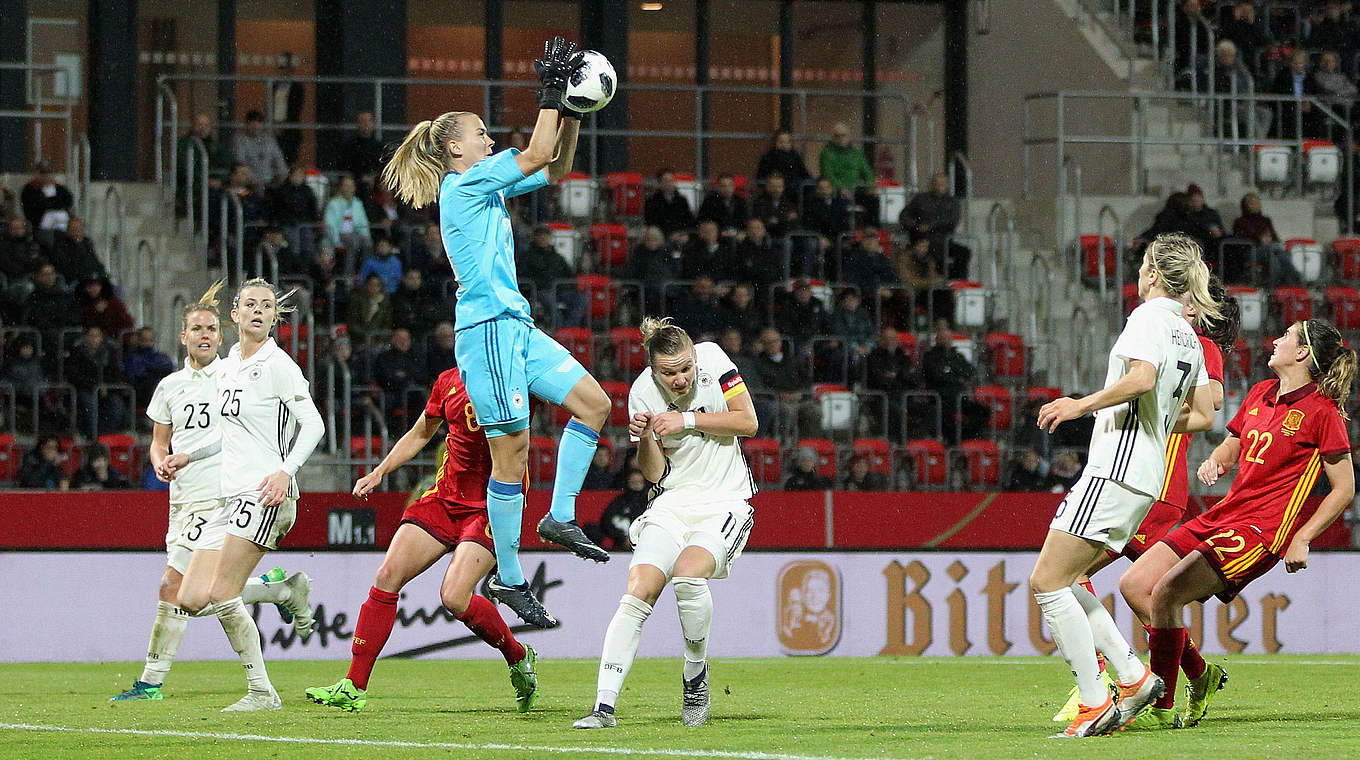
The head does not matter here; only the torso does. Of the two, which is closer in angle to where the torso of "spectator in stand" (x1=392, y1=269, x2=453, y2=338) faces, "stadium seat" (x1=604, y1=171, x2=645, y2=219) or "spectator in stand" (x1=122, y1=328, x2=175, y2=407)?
the spectator in stand

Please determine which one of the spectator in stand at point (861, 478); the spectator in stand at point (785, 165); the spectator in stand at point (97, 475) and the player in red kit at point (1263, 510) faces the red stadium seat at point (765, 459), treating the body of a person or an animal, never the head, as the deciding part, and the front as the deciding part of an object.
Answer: the spectator in stand at point (785, 165)

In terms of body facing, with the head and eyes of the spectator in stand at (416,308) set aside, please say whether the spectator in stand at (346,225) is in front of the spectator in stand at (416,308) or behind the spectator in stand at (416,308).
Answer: behind

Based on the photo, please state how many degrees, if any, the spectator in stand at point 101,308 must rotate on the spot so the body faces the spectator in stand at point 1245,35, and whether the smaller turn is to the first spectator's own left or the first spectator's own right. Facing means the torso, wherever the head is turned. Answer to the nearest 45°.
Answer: approximately 90° to the first spectator's own left

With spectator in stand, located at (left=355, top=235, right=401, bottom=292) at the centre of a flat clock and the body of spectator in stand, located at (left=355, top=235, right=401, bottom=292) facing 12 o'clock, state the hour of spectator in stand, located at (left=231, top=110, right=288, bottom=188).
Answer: spectator in stand, located at (left=231, top=110, right=288, bottom=188) is roughly at 5 o'clock from spectator in stand, located at (left=355, top=235, right=401, bottom=292).

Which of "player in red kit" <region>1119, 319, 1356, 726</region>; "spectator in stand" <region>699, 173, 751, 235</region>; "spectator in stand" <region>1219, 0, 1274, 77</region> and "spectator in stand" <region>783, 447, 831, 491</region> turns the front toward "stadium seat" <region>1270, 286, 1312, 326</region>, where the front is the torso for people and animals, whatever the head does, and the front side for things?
"spectator in stand" <region>1219, 0, 1274, 77</region>

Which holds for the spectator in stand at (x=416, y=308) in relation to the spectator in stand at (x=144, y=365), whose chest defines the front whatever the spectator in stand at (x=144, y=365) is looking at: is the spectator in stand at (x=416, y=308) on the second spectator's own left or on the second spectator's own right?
on the second spectator's own left

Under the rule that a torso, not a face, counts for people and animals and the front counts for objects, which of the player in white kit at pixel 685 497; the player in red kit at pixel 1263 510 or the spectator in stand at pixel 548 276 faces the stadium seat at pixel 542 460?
the spectator in stand

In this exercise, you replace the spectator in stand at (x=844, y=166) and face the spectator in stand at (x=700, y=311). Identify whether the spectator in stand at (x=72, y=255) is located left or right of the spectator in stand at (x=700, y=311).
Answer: right

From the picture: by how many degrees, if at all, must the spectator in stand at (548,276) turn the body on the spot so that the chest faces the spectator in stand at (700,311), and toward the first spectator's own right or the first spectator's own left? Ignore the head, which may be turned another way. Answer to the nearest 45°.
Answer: approximately 90° to the first spectator's own left
